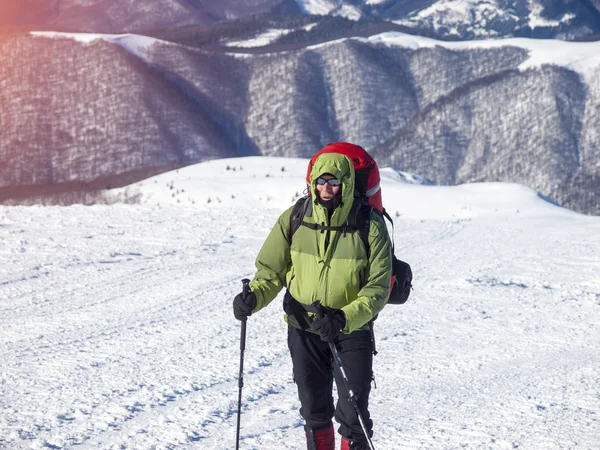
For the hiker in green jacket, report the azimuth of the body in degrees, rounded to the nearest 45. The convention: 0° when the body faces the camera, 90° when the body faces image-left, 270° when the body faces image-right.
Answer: approximately 0°
